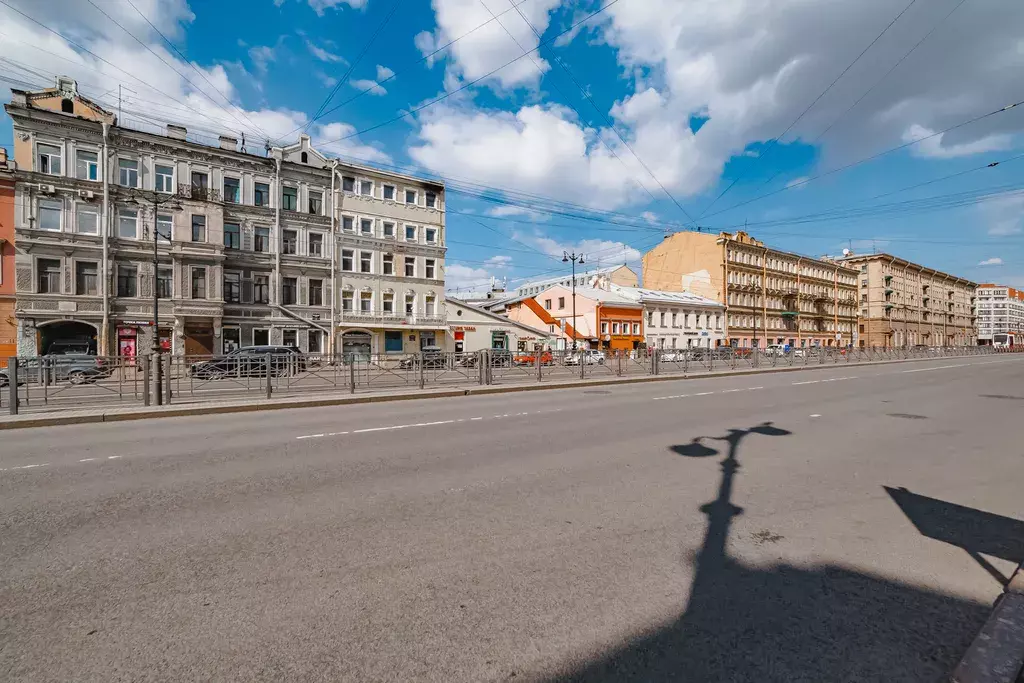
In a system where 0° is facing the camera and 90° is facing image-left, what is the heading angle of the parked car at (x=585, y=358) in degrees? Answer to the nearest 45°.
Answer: approximately 45°

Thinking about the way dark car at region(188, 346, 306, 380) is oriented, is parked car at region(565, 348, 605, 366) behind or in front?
behind

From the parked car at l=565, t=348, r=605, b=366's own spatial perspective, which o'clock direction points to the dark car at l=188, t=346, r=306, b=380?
The dark car is roughly at 12 o'clock from the parked car.

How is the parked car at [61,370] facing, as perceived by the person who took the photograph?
facing to the left of the viewer

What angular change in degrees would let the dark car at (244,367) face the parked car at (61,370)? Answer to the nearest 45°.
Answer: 0° — it already faces it

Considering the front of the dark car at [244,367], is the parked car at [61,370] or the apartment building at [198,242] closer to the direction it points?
the parked car

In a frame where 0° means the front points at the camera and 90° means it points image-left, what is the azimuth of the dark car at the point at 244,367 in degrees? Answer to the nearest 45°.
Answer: approximately 90°
